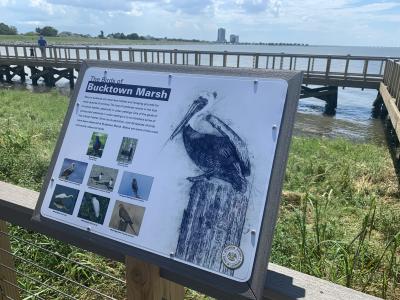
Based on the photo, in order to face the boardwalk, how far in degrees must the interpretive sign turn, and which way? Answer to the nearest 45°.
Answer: approximately 135° to its right
